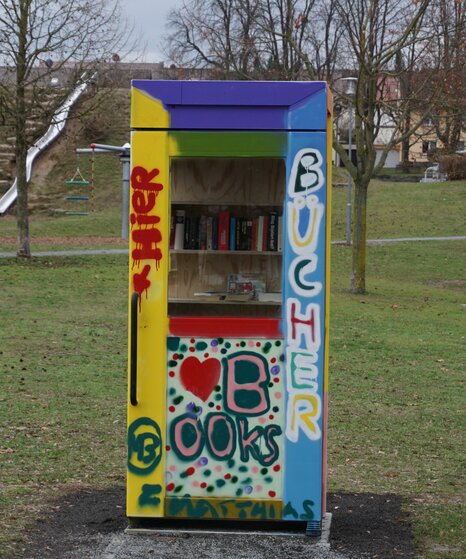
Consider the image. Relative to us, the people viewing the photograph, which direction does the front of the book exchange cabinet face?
facing the viewer

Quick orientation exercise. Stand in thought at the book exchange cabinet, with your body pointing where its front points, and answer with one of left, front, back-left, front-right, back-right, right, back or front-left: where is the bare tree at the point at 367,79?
back
